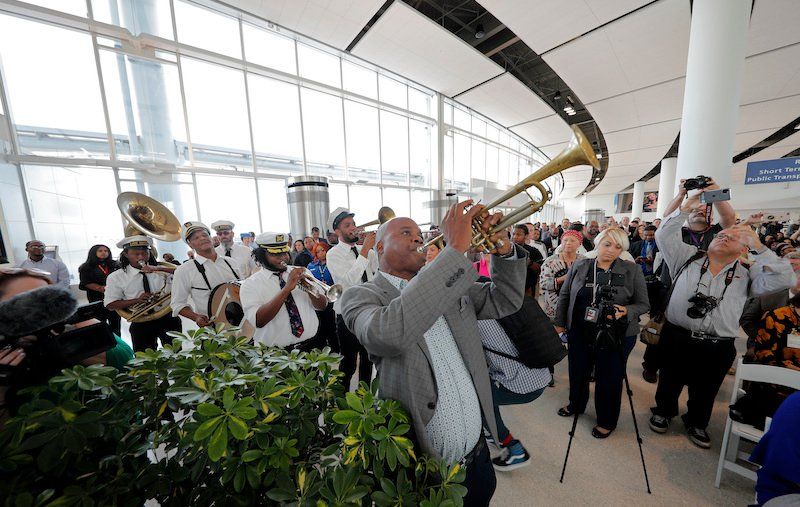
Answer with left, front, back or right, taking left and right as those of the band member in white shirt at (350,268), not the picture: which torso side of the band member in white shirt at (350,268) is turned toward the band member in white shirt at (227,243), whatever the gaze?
back

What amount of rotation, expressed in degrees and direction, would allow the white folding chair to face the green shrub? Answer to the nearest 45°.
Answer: approximately 45° to its left

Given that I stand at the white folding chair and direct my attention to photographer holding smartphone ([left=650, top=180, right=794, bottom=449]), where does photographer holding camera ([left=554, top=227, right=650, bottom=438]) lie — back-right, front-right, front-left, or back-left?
front-left

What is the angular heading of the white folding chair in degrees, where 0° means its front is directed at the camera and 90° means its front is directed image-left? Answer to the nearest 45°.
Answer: approximately 45°

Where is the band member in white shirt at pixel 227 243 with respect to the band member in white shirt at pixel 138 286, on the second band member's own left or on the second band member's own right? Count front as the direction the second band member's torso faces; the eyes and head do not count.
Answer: on the second band member's own left

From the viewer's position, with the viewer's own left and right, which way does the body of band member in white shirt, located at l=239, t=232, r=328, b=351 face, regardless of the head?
facing the viewer and to the right of the viewer

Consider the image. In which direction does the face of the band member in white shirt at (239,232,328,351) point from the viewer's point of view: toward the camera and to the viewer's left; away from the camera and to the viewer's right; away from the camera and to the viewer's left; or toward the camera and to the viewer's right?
toward the camera and to the viewer's right

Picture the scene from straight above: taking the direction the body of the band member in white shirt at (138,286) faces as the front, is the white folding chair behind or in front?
in front

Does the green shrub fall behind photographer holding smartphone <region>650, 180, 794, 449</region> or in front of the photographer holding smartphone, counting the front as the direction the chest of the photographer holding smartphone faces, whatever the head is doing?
in front

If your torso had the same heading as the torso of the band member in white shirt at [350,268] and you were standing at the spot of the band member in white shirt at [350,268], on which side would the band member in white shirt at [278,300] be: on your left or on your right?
on your right

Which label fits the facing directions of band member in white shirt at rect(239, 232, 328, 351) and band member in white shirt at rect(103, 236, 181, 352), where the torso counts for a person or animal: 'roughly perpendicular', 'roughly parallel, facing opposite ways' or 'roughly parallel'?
roughly parallel

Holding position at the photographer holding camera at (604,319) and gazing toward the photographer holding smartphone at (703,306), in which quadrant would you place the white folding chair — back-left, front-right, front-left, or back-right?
front-right

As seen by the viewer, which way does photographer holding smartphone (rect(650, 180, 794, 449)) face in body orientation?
toward the camera
